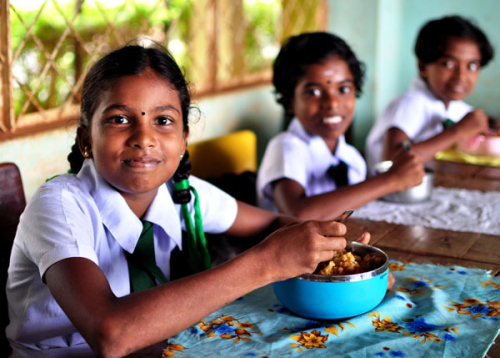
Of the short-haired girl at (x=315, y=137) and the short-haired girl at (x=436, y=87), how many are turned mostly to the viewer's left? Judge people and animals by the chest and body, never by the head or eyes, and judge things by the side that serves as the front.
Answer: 0

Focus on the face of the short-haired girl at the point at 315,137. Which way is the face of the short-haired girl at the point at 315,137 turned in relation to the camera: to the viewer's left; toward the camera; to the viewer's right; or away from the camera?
toward the camera

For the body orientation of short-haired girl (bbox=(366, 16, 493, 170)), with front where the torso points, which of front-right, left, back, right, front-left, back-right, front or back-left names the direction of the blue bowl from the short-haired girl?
front-right

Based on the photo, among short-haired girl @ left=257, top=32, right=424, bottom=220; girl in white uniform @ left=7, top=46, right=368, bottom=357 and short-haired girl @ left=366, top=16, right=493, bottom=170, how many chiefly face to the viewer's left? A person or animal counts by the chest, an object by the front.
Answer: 0

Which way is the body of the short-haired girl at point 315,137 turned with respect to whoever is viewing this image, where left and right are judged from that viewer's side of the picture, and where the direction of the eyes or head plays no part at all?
facing the viewer and to the right of the viewer

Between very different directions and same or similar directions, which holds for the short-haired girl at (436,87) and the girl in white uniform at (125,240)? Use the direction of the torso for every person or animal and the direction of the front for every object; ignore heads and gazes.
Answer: same or similar directions

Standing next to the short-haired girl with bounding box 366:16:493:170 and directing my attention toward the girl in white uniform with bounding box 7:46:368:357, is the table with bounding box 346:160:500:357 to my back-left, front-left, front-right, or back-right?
front-left

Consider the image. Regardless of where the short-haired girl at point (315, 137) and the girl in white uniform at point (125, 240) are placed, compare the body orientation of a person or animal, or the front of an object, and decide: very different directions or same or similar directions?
same or similar directions

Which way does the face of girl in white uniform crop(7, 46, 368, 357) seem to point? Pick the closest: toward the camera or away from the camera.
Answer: toward the camera

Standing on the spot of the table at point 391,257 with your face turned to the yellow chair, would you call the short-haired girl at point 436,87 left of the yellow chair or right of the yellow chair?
right

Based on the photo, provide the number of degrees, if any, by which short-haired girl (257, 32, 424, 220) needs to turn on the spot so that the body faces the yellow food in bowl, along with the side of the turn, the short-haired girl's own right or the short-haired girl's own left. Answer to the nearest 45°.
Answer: approximately 45° to the short-haired girl's own right

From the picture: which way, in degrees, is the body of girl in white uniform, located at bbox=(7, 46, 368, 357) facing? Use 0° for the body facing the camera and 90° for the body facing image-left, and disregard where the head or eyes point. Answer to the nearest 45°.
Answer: approximately 315°

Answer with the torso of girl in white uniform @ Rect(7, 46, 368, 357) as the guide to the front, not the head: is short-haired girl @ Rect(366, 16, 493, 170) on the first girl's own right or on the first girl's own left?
on the first girl's own left
